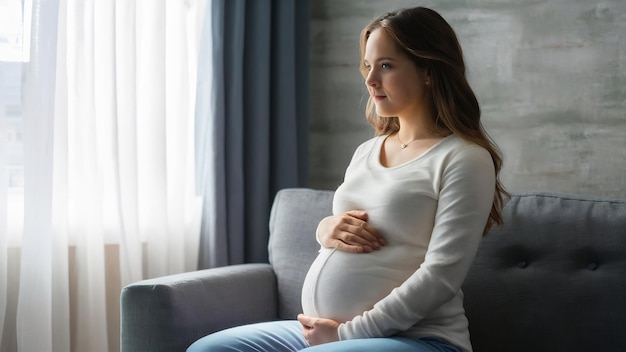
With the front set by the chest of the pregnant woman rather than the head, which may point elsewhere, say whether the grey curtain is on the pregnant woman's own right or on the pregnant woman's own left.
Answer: on the pregnant woman's own right

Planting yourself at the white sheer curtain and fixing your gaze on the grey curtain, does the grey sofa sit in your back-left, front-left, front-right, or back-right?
front-right

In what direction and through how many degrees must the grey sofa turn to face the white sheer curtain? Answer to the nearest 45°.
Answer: approximately 45° to its right

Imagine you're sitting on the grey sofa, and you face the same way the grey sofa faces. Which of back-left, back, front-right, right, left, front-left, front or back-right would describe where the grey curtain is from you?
right

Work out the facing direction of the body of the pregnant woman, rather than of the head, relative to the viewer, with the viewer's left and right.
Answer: facing the viewer and to the left of the viewer

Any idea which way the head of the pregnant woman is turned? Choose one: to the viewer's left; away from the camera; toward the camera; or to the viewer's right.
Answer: to the viewer's left

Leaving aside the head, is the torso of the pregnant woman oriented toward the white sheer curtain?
no
